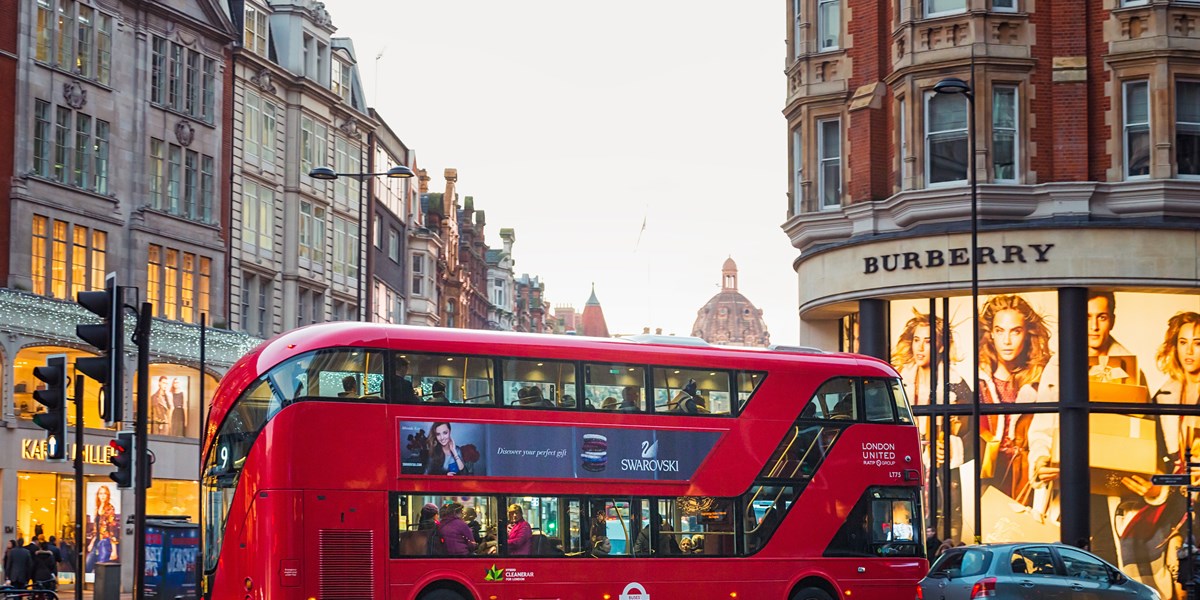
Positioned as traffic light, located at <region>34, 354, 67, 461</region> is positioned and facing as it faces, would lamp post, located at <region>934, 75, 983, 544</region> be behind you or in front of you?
behind

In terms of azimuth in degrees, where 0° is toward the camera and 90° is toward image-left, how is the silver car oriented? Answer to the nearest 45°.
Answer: approximately 225°

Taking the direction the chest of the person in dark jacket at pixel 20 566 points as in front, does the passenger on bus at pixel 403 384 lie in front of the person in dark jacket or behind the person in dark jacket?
behind

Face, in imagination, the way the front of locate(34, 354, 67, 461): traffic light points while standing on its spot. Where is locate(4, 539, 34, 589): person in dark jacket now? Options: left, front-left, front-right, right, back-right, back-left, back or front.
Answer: back-right

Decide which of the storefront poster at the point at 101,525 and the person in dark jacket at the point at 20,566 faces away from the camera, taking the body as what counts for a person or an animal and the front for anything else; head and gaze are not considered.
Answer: the person in dark jacket

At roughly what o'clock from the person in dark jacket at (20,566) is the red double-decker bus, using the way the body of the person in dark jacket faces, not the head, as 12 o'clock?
The red double-decker bus is roughly at 5 o'clock from the person in dark jacket.

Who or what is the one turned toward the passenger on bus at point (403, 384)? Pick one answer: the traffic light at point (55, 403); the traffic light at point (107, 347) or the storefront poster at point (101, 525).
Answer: the storefront poster

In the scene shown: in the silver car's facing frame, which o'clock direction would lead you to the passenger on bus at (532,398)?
The passenger on bus is roughly at 7 o'clock from the silver car.

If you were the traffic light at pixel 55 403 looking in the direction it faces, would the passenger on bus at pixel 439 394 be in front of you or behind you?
behind

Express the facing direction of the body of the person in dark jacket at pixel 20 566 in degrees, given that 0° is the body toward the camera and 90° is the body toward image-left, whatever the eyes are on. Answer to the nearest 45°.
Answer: approximately 180°

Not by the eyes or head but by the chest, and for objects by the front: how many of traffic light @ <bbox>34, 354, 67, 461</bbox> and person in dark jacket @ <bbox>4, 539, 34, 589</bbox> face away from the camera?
1

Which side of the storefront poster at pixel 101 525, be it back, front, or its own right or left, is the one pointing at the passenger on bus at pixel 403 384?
front

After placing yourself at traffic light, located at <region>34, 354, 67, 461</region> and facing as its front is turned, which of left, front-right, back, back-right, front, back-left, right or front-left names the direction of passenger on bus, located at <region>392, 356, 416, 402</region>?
back

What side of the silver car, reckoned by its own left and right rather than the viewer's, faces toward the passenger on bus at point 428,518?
back
